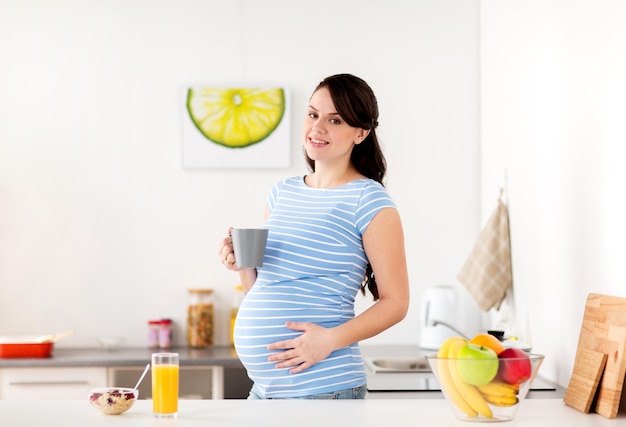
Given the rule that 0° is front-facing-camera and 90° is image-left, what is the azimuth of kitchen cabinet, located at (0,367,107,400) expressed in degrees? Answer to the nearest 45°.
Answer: approximately 0°

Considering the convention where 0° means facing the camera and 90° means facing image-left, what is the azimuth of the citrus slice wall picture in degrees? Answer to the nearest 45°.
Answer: approximately 0°

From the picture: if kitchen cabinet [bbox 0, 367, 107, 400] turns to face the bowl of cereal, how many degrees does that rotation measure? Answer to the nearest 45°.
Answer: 0° — it already faces it

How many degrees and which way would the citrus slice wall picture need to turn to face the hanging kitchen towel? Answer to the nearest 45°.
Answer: approximately 45° to its left

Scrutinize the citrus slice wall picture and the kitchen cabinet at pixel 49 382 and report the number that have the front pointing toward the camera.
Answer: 2

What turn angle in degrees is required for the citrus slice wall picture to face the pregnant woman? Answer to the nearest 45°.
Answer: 0° — it already faces them

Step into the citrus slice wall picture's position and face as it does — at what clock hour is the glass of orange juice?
The glass of orange juice is roughly at 12 o'clock from the citrus slice wall picture.

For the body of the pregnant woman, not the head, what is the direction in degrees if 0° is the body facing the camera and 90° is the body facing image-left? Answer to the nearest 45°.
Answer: approximately 45°

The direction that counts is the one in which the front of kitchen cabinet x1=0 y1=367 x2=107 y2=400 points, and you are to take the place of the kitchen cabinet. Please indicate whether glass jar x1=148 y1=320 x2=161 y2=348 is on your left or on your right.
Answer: on your left
